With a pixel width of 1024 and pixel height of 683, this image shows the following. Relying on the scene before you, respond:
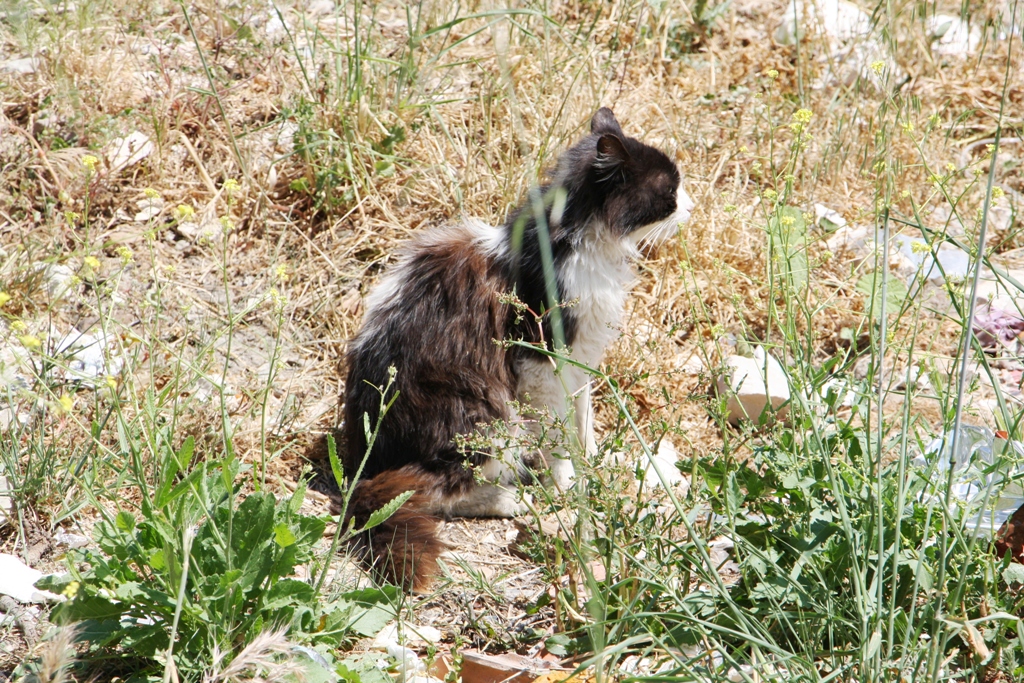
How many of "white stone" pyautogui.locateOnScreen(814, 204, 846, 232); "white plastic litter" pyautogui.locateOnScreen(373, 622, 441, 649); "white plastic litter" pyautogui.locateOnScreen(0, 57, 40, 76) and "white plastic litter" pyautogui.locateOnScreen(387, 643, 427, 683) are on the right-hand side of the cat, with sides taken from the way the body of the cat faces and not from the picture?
2

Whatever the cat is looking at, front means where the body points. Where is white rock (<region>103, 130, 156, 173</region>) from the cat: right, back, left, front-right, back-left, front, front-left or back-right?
back-left

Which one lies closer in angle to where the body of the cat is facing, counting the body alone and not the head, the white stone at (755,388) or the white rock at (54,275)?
the white stone

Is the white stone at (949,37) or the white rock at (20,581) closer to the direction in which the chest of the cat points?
the white stone

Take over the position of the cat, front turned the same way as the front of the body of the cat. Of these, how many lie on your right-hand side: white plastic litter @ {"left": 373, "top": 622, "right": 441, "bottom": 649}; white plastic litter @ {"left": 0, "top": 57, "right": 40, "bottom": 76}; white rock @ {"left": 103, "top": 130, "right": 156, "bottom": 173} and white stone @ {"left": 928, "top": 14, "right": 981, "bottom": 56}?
1

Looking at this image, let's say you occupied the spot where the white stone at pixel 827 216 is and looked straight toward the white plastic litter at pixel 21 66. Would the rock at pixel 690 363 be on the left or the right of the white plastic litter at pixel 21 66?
left

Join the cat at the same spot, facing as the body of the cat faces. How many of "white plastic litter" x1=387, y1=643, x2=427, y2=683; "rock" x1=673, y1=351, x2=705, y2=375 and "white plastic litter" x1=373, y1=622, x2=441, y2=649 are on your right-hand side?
2

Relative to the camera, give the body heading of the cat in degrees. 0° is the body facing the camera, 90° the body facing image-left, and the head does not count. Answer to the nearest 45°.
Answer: approximately 270°
